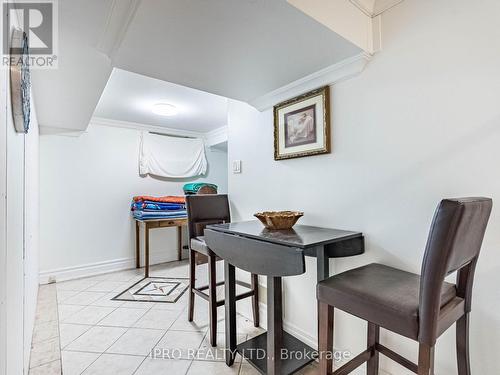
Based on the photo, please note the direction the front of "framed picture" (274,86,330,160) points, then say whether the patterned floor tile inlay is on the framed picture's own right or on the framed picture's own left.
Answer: on the framed picture's own right

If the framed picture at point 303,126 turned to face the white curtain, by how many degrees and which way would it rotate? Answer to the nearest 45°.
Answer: approximately 90° to its right

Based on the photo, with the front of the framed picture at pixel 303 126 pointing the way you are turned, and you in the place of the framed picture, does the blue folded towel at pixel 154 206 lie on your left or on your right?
on your right

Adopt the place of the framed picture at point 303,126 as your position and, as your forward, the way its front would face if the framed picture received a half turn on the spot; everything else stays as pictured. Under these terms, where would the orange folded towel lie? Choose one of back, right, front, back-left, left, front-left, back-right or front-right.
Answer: left

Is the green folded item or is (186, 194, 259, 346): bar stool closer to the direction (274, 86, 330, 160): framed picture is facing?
the bar stool

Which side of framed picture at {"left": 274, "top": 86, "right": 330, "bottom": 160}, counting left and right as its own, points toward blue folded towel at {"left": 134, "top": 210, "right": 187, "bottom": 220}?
right

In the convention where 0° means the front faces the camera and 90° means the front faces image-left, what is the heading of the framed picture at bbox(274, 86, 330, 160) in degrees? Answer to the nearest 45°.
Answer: approximately 45°
